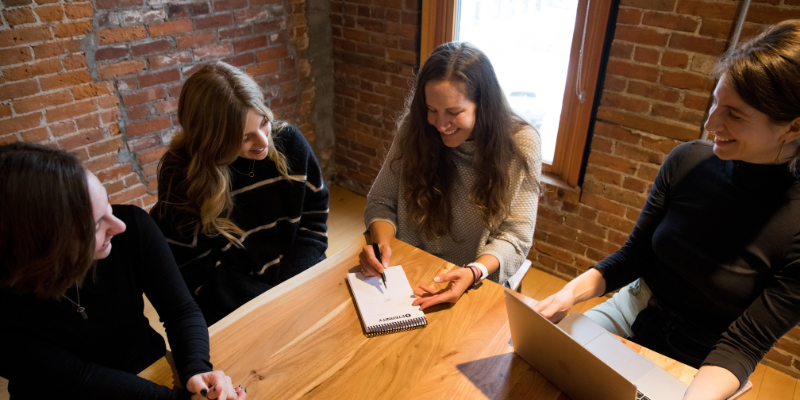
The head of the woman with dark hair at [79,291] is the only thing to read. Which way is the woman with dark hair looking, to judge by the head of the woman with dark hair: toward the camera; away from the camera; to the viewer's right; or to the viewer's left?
to the viewer's right

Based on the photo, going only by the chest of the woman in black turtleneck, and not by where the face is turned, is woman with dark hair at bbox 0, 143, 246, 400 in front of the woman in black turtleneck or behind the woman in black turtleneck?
in front

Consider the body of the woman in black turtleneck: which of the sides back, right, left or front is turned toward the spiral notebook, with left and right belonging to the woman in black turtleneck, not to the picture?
front

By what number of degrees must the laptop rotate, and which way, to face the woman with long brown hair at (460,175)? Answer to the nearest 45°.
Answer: approximately 90° to its left

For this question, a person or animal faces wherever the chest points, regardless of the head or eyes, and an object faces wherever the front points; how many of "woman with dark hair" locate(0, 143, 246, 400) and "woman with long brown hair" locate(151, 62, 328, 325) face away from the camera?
0

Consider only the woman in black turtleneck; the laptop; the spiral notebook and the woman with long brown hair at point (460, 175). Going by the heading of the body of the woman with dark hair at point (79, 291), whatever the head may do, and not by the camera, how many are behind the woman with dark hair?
0

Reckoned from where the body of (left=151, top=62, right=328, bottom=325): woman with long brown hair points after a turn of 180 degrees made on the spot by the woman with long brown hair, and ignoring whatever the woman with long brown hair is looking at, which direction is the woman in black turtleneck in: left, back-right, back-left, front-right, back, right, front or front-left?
back

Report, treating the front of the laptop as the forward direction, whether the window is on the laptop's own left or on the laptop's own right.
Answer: on the laptop's own left

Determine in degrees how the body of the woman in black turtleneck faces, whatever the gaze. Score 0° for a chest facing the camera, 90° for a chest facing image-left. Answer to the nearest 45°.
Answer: approximately 45°

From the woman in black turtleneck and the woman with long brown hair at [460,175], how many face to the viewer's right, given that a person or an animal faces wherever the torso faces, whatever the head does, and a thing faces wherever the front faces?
0

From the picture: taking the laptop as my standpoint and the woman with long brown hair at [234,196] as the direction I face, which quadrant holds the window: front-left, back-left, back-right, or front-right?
front-right

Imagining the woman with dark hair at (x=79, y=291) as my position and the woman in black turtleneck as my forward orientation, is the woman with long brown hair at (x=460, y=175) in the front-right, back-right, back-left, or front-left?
front-left

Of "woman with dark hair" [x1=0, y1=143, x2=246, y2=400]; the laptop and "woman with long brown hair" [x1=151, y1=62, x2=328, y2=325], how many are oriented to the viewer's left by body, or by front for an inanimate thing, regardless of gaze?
0

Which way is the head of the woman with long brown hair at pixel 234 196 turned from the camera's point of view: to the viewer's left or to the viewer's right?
to the viewer's right

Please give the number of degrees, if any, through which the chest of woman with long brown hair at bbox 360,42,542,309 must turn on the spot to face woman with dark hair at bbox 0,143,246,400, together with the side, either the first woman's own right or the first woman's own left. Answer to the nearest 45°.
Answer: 0° — they already face them

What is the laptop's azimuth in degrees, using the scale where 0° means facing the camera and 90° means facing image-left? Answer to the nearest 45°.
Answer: approximately 225°

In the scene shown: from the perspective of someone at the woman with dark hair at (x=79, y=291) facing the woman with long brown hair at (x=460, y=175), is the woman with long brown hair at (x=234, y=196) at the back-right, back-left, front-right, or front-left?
front-left

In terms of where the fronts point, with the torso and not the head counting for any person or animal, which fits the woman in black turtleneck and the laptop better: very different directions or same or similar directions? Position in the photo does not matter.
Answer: very different directions
